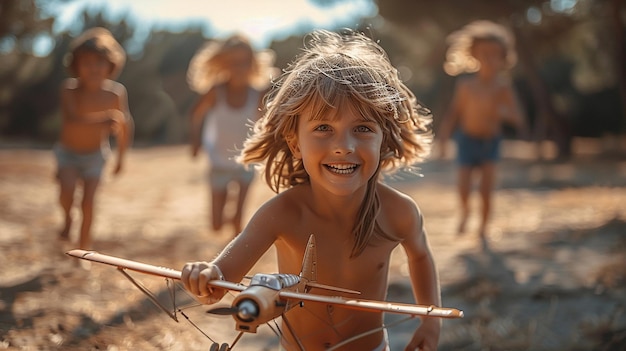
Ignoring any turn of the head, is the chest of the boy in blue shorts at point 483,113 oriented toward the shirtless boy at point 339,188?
yes

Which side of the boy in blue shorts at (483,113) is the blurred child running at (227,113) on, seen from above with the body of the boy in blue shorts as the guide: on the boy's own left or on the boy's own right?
on the boy's own right

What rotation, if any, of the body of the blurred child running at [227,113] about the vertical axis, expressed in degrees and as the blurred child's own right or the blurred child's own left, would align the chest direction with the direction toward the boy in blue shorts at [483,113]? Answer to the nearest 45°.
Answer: approximately 90° to the blurred child's own left

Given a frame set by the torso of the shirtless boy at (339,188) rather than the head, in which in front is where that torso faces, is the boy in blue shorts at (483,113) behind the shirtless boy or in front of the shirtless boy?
behind

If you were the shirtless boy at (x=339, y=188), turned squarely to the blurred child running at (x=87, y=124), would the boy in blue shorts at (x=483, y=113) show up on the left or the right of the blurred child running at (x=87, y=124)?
right

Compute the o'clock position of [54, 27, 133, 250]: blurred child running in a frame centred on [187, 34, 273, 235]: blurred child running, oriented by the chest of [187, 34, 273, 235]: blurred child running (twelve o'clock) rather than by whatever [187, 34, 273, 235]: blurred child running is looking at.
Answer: [54, 27, 133, 250]: blurred child running is roughly at 2 o'clock from [187, 34, 273, 235]: blurred child running.

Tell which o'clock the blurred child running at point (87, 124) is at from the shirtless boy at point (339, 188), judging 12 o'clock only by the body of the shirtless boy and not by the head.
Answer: The blurred child running is roughly at 5 o'clock from the shirtless boy.

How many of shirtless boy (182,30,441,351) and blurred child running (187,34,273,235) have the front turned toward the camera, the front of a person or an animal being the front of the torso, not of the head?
2

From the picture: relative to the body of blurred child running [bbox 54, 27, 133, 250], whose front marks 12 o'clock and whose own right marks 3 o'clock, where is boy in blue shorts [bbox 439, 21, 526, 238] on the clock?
The boy in blue shorts is roughly at 9 o'clock from the blurred child running.

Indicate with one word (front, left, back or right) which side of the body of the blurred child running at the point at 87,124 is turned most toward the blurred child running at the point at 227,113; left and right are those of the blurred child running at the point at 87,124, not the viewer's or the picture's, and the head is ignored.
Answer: left

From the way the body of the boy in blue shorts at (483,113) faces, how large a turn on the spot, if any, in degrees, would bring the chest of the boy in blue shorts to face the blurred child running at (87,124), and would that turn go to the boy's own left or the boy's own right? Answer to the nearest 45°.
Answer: approximately 45° to the boy's own right

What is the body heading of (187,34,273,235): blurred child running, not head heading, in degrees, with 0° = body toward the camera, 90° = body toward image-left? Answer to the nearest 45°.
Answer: approximately 0°
